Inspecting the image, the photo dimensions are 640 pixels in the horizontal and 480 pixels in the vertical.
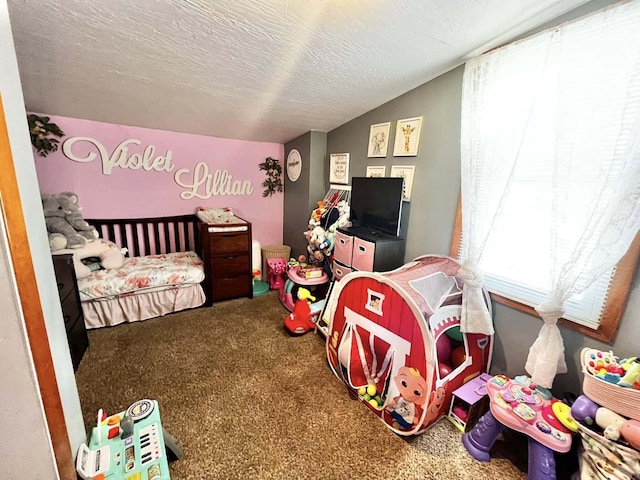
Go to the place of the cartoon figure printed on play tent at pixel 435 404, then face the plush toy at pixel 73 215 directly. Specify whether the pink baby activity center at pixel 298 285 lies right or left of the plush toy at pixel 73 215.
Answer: right

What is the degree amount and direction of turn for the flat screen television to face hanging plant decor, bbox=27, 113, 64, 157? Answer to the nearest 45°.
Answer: approximately 45° to its right

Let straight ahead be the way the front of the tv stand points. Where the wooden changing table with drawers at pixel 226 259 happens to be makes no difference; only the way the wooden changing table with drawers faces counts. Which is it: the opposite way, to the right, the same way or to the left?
to the left

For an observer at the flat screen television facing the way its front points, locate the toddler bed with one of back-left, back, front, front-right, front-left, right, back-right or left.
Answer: front-right

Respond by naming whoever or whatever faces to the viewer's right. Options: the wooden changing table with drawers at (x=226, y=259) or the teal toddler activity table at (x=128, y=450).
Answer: the teal toddler activity table

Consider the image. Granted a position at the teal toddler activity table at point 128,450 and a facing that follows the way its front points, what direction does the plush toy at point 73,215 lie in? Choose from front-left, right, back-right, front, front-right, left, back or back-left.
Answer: left

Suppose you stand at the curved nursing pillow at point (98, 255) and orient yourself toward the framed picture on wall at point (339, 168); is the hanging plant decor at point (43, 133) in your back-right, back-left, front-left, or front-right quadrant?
back-left
